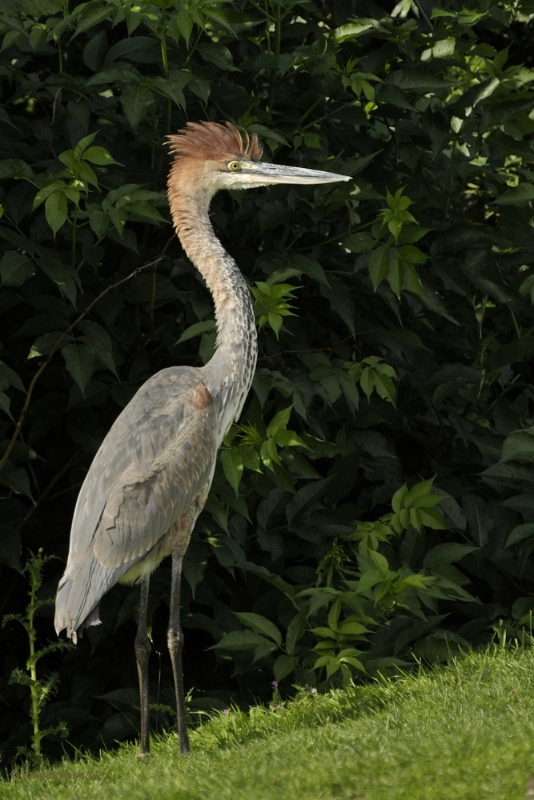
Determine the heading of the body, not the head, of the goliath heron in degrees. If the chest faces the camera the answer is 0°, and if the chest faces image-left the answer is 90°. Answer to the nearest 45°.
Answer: approximately 270°
